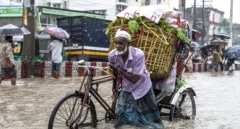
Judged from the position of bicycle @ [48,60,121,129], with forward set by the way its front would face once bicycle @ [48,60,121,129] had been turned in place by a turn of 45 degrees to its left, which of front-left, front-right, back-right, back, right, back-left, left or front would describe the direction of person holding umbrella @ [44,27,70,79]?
back

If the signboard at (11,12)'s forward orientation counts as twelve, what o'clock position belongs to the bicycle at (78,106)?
The bicycle is roughly at 12 o'clock from the signboard.

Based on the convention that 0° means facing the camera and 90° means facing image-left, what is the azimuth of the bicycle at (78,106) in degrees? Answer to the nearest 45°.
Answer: approximately 45°

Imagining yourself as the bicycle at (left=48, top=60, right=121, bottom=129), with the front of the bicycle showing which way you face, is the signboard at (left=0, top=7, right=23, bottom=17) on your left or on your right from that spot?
on your right

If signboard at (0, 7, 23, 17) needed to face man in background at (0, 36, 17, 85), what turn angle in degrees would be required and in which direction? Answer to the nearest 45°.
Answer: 0° — it already faces them

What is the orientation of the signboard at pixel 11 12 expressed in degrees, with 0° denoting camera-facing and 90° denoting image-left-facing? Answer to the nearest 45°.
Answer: approximately 0°

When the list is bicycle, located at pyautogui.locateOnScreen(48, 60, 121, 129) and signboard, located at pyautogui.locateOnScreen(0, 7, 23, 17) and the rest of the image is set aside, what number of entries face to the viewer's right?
0
